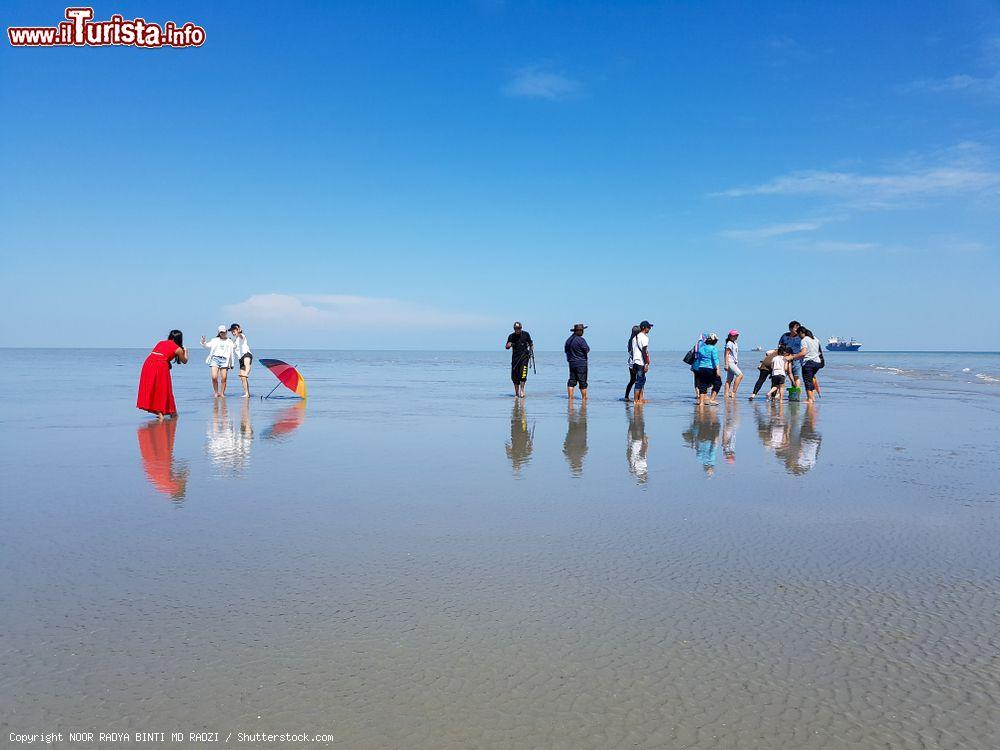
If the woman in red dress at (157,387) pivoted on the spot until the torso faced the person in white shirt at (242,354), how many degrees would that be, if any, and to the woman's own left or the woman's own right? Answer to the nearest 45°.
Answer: approximately 45° to the woman's own left

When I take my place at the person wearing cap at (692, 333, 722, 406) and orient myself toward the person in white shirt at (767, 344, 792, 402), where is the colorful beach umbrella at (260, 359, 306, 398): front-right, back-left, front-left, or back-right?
back-left

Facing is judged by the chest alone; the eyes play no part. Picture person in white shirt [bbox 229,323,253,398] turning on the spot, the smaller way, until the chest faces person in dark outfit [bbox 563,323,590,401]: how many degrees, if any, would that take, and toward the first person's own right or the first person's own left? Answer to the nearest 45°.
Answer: approximately 90° to the first person's own left

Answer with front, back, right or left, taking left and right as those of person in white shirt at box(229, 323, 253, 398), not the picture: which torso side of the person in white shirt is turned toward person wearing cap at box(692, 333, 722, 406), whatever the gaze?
left

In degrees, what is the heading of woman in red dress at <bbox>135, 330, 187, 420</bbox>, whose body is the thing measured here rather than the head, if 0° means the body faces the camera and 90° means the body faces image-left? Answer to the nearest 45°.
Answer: approximately 225°

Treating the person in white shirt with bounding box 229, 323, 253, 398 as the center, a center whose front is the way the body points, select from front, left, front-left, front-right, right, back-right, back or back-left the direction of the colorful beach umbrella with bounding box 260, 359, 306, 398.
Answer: left

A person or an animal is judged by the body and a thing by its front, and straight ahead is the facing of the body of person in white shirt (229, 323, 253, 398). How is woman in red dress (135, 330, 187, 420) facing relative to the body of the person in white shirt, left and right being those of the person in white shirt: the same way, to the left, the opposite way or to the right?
the opposite way

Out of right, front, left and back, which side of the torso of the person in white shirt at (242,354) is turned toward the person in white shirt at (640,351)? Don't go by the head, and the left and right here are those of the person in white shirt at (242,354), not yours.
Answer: left

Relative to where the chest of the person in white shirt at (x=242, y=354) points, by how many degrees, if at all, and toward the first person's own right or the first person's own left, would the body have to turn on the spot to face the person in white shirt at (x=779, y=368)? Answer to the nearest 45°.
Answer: approximately 135° to the first person's own left

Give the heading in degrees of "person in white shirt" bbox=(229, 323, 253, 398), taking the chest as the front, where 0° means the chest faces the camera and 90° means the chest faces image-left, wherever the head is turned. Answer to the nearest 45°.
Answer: approximately 45°

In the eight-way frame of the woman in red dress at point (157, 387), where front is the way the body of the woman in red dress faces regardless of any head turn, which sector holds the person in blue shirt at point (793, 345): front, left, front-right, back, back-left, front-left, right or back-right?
front-right
